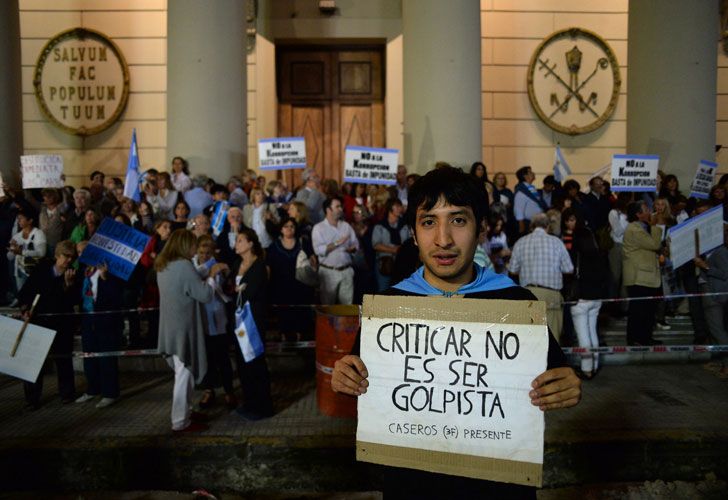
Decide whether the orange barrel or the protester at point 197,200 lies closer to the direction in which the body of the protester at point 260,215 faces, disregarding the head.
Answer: the orange barrel

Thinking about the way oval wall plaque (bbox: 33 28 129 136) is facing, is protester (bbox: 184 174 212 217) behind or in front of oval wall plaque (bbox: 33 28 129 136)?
in front

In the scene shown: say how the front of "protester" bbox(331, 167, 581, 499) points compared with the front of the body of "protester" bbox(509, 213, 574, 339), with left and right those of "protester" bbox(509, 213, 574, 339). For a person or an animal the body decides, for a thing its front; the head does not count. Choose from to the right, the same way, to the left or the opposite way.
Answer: the opposite way

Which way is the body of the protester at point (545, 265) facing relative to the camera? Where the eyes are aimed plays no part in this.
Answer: away from the camera

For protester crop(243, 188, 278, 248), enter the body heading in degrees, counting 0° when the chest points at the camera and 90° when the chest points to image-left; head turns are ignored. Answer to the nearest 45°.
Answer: approximately 0°

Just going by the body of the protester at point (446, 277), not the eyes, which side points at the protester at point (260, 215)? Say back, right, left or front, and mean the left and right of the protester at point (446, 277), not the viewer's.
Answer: back

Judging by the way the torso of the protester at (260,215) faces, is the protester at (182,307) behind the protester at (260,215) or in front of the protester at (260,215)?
in front

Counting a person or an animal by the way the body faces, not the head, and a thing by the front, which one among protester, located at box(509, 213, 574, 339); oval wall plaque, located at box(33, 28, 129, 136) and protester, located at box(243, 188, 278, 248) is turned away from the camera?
protester, located at box(509, 213, 574, 339)

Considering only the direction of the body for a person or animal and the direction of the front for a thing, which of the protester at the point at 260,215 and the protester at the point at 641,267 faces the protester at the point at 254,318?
the protester at the point at 260,215
